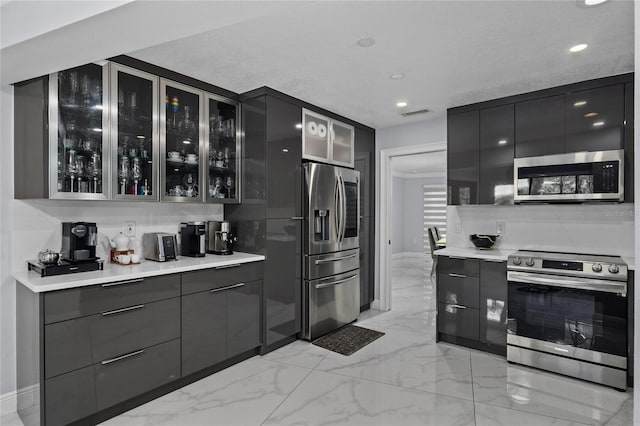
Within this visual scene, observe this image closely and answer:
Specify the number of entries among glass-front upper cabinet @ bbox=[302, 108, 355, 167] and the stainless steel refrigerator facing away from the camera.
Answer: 0

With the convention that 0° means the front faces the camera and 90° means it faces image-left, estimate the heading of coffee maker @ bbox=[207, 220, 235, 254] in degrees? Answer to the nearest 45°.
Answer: approximately 315°

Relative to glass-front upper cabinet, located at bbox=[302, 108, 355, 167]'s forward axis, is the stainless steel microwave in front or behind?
in front

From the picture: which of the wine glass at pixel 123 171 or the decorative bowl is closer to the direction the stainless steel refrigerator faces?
the decorative bowl

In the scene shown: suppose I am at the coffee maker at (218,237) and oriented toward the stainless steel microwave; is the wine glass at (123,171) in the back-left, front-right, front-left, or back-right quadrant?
back-right

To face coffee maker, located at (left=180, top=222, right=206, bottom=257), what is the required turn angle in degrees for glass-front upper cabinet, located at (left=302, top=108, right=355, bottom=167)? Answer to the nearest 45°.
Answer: approximately 90° to its right

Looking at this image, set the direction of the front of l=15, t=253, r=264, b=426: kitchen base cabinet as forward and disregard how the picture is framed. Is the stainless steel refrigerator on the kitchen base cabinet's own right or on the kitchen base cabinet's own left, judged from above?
on the kitchen base cabinet's own left

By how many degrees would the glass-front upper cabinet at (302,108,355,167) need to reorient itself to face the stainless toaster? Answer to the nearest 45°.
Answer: approximately 90° to its right

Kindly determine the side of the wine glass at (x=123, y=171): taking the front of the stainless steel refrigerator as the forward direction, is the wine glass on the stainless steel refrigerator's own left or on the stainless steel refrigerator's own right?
on the stainless steel refrigerator's own right

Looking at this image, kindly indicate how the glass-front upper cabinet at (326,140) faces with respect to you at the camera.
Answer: facing the viewer and to the right of the viewer

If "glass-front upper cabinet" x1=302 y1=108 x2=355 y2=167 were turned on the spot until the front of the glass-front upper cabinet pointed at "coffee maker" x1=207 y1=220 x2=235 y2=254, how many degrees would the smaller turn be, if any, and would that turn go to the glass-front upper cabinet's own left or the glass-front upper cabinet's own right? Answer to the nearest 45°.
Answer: approximately 90° to the glass-front upper cabinet's own right

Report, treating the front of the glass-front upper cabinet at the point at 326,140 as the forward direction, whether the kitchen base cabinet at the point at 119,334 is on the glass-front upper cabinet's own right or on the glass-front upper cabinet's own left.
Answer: on the glass-front upper cabinet's own right
